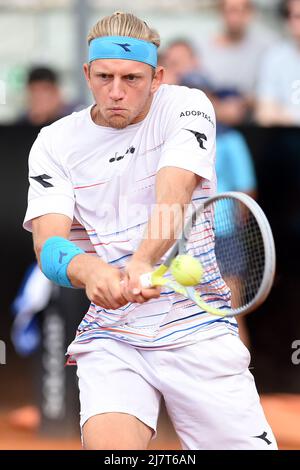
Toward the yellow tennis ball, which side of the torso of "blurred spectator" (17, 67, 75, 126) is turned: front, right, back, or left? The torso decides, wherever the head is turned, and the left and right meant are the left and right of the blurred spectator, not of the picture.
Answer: front

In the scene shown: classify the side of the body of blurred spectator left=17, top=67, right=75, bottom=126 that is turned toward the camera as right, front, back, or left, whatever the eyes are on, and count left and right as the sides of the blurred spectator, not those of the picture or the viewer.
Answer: front

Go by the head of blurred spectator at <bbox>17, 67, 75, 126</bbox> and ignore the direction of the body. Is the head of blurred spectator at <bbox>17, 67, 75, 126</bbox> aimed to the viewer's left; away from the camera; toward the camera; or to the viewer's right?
toward the camera

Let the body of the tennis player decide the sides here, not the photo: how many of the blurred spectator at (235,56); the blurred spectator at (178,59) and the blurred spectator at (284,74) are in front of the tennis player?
0

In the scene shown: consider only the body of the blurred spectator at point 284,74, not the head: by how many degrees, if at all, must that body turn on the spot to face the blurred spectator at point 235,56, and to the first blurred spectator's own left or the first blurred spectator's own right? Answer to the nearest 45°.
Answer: approximately 90° to the first blurred spectator's own right

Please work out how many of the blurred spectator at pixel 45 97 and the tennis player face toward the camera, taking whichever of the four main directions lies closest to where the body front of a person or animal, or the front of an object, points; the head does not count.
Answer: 2

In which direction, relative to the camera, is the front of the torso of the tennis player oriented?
toward the camera

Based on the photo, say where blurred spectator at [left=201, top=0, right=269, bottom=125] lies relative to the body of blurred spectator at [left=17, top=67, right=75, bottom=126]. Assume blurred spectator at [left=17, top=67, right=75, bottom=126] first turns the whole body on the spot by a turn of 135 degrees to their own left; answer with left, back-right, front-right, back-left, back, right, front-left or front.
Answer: front-right

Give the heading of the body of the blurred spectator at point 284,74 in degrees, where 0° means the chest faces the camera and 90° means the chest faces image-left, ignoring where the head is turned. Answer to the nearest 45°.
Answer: approximately 0°

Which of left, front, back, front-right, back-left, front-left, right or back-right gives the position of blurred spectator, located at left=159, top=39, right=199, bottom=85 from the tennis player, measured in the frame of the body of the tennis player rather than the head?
back

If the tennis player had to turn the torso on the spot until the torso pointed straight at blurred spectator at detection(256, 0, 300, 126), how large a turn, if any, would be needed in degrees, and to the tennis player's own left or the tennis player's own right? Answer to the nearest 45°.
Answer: approximately 180°

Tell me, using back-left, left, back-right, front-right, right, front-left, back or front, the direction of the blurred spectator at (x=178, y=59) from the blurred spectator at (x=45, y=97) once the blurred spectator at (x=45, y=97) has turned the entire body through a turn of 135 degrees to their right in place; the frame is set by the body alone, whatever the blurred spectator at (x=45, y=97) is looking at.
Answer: back-right

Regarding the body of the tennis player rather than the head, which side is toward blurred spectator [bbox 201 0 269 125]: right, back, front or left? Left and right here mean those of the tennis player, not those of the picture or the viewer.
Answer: back

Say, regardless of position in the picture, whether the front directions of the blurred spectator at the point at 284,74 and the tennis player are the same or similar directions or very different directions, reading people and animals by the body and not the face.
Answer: same or similar directions

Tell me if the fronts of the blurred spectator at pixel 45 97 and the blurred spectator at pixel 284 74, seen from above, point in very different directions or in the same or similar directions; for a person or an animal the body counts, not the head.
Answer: same or similar directions

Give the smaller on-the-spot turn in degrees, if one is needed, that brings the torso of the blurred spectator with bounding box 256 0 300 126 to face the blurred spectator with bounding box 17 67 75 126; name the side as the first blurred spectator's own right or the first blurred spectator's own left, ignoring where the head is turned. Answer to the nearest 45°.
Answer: approximately 90° to the first blurred spectator's own right
